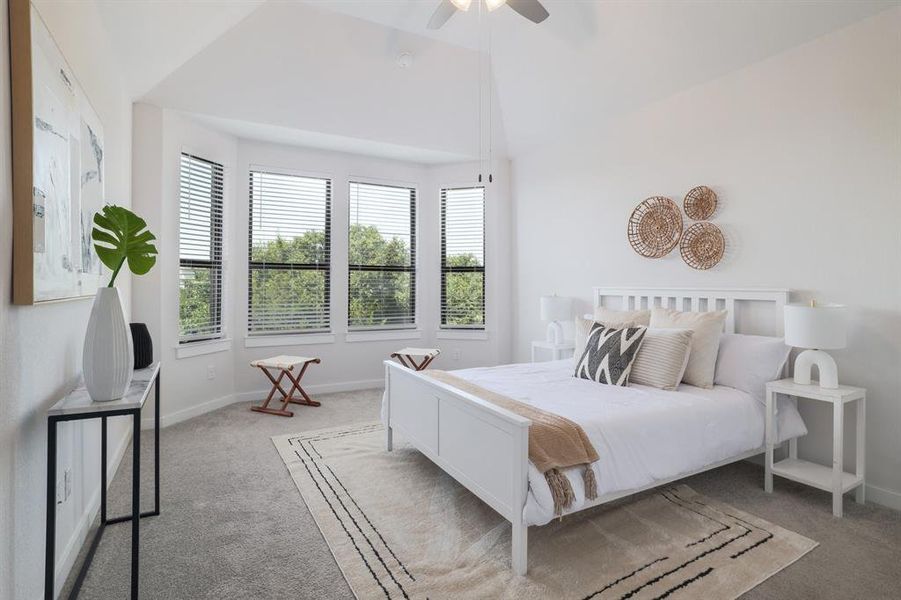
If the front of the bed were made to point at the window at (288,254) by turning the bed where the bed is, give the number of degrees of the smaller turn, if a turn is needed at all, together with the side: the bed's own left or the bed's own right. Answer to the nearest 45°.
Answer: approximately 90° to the bed's own right

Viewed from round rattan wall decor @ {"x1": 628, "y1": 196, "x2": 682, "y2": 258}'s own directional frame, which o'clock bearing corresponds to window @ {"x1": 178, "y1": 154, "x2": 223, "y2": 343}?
The window is roughly at 1 o'clock from the round rattan wall decor.

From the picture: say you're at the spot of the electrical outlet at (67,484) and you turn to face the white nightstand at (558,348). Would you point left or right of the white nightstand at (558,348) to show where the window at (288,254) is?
left

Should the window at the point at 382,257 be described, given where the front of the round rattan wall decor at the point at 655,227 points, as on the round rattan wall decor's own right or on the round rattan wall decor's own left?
on the round rattan wall decor's own right

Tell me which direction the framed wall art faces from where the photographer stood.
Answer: facing to the right of the viewer

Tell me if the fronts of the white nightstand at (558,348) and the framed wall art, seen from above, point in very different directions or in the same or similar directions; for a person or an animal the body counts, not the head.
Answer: very different directions

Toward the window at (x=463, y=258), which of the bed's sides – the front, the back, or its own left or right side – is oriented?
right
